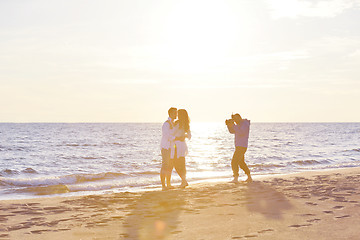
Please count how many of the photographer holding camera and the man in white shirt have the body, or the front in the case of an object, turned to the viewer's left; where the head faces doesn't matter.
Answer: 1

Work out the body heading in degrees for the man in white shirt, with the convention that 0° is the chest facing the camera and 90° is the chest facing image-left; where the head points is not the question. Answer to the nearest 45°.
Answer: approximately 270°

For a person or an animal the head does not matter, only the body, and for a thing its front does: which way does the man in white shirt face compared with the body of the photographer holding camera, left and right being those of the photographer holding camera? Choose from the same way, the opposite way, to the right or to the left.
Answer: the opposite way

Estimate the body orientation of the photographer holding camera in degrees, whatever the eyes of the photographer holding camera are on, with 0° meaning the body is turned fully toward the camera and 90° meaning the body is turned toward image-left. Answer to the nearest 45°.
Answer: approximately 90°

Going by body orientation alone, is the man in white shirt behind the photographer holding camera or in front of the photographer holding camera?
in front

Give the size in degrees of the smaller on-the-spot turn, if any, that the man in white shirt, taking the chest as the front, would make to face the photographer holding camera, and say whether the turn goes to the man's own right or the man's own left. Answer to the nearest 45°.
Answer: approximately 45° to the man's own left

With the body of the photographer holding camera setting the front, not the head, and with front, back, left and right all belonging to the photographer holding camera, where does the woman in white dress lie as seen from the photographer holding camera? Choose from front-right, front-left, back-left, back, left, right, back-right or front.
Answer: front-left
